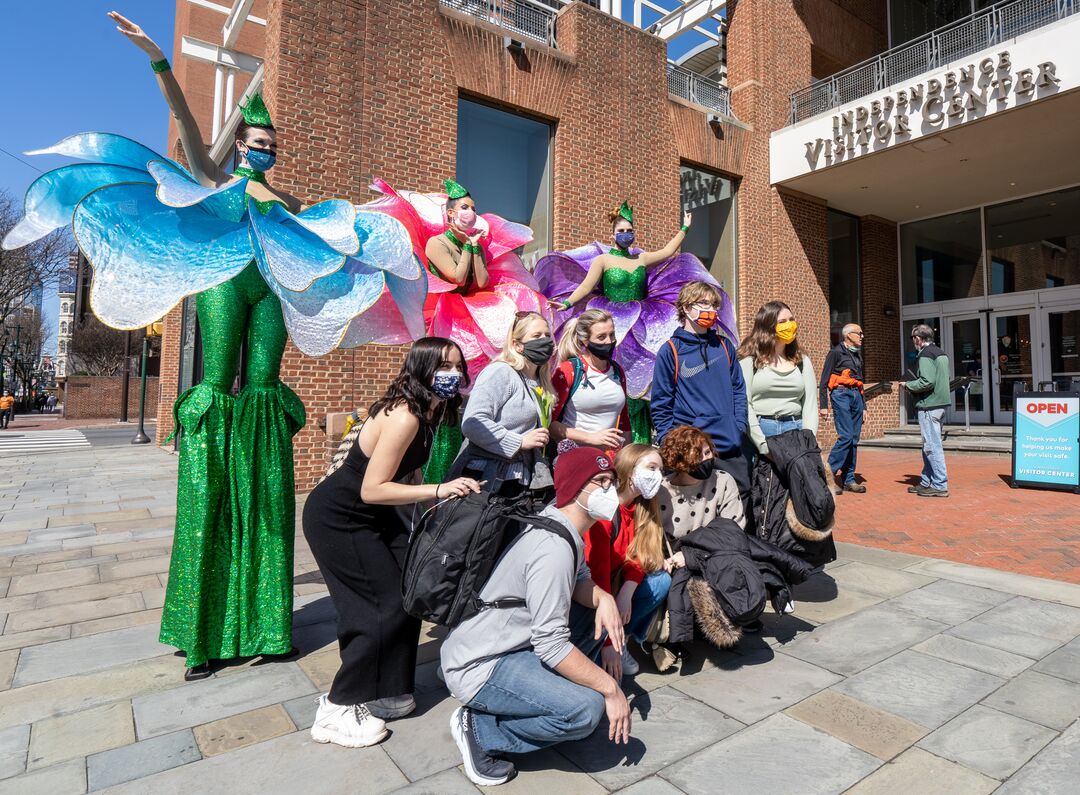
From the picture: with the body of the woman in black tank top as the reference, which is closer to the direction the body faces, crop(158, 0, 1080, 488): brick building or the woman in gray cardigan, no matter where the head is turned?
the woman in gray cardigan

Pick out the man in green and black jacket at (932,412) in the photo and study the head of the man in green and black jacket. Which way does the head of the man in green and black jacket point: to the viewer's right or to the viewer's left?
to the viewer's left

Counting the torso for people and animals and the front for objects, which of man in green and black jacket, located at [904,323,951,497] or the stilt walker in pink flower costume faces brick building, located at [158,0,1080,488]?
the man in green and black jacket

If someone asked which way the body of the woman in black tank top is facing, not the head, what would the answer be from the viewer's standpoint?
to the viewer's right

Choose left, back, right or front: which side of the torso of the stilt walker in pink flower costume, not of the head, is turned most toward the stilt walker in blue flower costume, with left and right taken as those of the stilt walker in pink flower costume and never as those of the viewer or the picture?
right

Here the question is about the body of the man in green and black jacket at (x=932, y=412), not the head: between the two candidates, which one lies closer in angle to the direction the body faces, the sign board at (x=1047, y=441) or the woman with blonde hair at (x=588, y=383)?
the woman with blonde hair

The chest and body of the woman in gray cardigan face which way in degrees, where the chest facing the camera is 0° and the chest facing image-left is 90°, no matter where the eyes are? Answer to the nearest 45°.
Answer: approximately 315°

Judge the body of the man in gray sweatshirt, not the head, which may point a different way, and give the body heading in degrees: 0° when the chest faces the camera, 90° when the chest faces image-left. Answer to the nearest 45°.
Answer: approximately 270°

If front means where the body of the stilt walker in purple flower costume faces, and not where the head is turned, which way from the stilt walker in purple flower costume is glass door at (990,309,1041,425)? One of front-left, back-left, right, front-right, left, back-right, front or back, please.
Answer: back-left

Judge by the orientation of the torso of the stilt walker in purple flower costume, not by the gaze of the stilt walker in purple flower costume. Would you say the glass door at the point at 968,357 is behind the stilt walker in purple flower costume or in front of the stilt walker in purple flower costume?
behind

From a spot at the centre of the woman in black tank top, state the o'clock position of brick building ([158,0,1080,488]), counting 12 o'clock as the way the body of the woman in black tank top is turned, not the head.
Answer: The brick building is roughly at 10 o'clock from the woman in black tank top.
